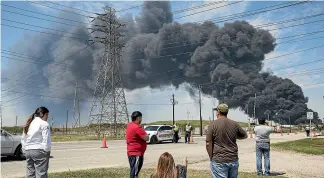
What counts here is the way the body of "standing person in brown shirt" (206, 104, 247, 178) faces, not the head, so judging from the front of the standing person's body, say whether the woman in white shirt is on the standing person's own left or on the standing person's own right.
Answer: on the standing person's own left

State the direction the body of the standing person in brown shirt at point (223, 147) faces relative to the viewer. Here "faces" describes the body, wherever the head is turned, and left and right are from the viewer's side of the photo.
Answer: facing away from the viewer

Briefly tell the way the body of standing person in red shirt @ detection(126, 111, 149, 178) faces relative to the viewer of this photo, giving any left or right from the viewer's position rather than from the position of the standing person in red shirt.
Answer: facing away from the viewer and to the right of the viewer

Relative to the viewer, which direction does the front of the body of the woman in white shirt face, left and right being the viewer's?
facing away from the viewer and to the right of the viewer
